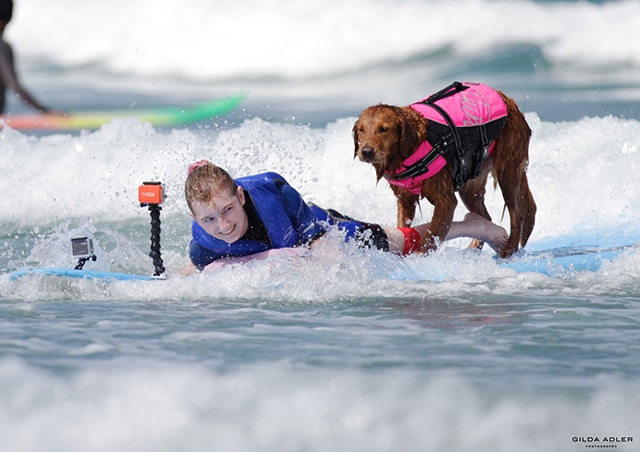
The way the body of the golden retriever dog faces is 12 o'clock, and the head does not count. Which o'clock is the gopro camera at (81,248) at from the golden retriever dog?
The gopro camera is roughly at 1 o'clock from the golden retriever dog.

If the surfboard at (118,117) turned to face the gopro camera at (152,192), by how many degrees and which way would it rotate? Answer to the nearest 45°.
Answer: approximately 90° to its right

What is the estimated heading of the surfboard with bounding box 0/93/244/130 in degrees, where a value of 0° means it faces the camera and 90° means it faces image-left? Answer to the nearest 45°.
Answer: approximately 270°

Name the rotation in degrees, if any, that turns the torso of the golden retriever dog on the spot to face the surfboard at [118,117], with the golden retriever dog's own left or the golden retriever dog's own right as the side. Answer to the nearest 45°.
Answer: approximately 90° to the golden retriever dog's own right

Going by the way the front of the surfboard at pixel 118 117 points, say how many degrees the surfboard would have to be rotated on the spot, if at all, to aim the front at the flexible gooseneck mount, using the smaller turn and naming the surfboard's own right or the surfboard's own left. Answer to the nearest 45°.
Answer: approximately 90° to the surfboard's own right

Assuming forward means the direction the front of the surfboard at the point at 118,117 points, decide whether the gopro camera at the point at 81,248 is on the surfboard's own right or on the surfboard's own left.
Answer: on the surfboard's own right

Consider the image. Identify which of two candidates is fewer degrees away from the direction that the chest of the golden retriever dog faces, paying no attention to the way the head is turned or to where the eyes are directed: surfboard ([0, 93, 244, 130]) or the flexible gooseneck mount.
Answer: the flexible gooseneck mount

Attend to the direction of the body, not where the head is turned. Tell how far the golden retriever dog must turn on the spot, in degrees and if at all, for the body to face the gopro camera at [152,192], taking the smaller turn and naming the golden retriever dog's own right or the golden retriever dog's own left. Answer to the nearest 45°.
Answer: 0° — it already faces it

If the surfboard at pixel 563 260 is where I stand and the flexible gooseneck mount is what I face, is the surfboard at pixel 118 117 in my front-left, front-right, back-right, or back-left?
front-right

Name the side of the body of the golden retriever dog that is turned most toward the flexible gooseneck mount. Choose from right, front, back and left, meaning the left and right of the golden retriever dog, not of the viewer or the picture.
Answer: front

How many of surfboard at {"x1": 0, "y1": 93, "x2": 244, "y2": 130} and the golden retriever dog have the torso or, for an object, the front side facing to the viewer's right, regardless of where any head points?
1

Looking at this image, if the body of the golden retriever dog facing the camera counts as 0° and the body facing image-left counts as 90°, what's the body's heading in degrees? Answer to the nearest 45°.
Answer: approximately 45°

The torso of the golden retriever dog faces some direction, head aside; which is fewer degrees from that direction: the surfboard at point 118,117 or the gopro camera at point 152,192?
the gopro camera
